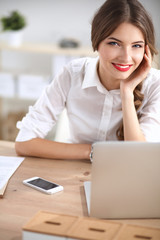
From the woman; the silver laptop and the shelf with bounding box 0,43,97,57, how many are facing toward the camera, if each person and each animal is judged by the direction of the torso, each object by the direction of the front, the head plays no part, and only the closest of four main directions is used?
2

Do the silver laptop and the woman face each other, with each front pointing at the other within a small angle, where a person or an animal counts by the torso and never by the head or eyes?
yes

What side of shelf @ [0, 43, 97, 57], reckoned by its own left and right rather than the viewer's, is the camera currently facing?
front

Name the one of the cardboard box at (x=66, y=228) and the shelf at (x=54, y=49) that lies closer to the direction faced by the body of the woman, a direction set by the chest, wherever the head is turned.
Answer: the cardboard box

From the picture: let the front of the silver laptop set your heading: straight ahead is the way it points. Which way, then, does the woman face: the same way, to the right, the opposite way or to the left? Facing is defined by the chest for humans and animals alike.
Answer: the opposite way

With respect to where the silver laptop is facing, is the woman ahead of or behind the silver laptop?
ahead

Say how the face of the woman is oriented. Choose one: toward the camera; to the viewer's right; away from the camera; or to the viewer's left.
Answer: toward the camera

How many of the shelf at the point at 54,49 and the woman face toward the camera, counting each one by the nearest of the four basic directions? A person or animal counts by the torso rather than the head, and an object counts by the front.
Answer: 2

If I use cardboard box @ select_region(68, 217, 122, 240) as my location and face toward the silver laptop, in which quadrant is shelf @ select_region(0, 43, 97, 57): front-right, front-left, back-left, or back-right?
front-left

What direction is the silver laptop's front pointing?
away from the camera

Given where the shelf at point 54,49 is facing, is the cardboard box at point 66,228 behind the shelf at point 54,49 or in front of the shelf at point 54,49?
in front

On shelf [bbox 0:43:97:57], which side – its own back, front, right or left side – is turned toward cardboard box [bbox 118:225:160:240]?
front

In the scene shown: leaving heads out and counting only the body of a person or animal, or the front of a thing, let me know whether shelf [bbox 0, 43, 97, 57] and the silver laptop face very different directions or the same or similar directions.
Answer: very different directions

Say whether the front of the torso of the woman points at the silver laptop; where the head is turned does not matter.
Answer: yes

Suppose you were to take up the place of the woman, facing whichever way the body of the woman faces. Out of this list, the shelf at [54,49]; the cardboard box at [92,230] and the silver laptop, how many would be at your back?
1
